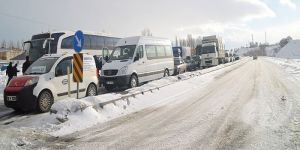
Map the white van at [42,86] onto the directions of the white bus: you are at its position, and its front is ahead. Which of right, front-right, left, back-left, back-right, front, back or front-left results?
front-left

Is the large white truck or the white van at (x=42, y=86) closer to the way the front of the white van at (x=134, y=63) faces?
the white van

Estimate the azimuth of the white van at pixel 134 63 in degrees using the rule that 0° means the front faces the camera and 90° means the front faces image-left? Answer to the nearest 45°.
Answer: approximately 45°

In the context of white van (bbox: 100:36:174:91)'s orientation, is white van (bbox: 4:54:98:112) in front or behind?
in front

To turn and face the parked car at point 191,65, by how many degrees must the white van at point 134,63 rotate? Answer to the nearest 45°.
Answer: approximately 135° to its right

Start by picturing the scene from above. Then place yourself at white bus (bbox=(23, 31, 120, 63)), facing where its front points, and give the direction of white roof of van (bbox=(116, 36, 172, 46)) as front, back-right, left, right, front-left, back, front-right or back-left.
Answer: left

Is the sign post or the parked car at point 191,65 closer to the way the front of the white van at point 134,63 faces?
the sign post

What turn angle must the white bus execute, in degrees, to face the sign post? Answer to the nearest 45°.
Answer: approximately 45° to its left

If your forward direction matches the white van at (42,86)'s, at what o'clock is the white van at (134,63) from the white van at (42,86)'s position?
the white van at (134,63) is roughly at 6 o'clock from the white van at (42,86).

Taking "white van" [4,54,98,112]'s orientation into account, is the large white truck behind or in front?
behind

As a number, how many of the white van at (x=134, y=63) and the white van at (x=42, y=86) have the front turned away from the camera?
0

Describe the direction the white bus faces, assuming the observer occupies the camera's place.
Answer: facing the viewer and to the left of the viewer
